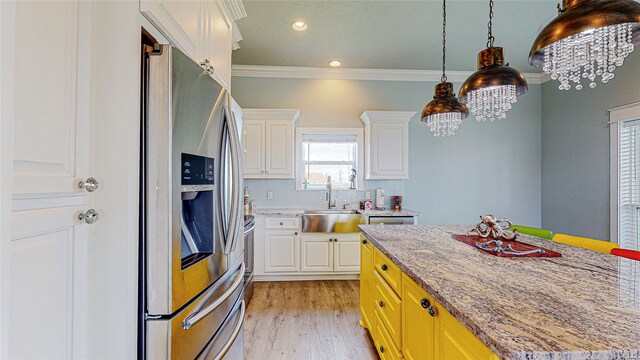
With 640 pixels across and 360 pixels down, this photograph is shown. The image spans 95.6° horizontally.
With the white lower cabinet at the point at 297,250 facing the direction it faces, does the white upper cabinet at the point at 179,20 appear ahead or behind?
ahead

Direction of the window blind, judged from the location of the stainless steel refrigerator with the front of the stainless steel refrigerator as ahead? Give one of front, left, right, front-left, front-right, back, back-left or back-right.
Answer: front-left

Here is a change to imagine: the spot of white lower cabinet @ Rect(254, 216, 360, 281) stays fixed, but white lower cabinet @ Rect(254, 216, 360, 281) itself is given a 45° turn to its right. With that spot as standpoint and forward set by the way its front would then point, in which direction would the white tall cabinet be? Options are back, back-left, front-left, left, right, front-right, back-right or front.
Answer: front-left

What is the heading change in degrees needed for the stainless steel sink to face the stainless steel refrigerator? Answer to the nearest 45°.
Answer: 0° — it already faces it

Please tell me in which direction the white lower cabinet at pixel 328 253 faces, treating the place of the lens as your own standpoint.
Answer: facing the viewer

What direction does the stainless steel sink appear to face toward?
toward the camera

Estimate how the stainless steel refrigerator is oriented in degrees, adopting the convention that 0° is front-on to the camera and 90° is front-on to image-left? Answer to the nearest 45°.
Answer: approximately 315°

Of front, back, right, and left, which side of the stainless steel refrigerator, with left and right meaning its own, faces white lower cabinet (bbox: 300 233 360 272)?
left

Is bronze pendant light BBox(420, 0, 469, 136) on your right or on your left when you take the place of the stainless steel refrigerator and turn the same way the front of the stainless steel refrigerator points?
on your left

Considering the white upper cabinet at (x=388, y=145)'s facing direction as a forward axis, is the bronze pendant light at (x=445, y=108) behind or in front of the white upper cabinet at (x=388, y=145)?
in front
